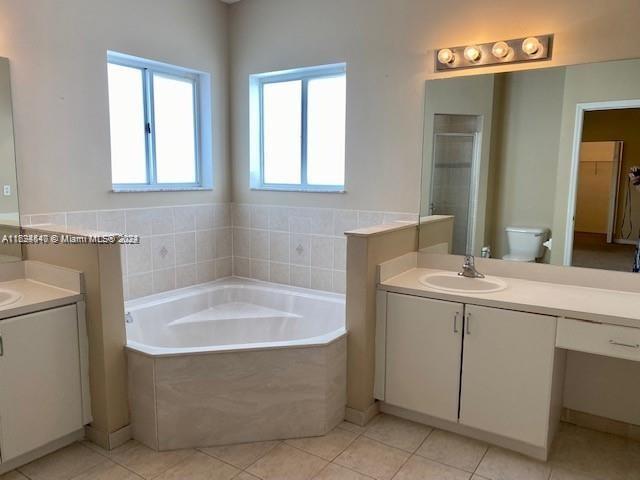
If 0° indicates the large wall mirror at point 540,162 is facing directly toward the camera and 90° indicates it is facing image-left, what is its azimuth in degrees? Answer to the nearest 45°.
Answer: approximately 45°

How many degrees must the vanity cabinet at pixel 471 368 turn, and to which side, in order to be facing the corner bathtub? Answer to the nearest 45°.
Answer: approximately 45° to its right

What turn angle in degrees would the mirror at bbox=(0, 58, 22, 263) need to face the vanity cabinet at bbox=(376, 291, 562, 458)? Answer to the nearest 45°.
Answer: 0° — it already faces it

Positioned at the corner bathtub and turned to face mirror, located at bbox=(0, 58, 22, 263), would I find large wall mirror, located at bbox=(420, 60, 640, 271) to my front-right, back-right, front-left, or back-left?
back-left

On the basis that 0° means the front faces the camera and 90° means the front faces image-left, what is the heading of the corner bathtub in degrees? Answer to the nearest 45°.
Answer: approximately 0°

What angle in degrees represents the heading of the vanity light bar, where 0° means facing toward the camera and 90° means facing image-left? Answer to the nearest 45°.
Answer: approximately 45°

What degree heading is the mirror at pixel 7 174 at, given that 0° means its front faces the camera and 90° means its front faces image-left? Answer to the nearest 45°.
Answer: approximately 315°
